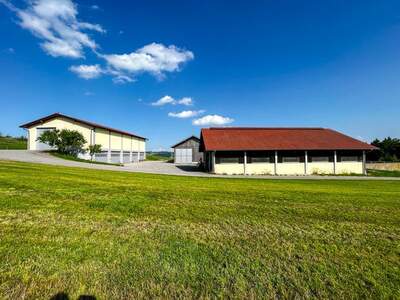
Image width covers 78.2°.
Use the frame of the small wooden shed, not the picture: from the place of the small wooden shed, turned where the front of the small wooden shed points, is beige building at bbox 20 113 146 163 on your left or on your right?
on your right

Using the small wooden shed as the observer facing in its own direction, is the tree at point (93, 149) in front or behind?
in front

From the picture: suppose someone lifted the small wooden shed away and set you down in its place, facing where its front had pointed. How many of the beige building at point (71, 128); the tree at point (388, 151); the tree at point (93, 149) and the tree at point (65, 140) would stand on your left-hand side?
1

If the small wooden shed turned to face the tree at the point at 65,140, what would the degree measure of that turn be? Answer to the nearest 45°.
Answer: approximately 45° to its right

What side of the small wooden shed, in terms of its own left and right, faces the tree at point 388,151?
left

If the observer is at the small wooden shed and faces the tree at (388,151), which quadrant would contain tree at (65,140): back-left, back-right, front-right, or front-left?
back-right

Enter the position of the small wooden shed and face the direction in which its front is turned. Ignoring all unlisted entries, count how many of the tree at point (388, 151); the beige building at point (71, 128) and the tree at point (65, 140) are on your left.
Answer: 1

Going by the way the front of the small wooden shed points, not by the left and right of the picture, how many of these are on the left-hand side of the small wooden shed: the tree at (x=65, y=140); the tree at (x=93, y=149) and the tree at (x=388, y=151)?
1

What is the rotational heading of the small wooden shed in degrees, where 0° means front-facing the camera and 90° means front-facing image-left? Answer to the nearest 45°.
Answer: approximately 0°

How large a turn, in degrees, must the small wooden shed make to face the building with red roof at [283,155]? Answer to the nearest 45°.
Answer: approximately 45° to its left
